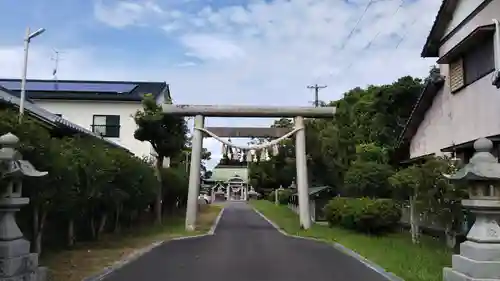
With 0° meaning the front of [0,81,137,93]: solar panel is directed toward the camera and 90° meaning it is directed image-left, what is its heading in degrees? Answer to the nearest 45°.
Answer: approximately 0°

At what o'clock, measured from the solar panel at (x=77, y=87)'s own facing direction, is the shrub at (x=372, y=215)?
The shrub is roughly at 11 o'clock from the solar panel.

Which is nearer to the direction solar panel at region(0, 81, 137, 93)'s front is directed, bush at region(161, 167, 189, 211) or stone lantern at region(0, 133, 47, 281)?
the stone lantern

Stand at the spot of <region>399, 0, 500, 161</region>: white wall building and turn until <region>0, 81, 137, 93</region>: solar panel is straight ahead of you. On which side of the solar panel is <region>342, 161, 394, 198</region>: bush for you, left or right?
right

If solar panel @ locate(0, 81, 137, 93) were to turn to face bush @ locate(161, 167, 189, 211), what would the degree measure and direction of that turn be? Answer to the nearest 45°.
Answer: approximately 45° to its left

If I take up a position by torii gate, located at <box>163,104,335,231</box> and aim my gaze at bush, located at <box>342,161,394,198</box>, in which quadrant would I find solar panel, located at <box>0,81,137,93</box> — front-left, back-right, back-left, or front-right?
back-left

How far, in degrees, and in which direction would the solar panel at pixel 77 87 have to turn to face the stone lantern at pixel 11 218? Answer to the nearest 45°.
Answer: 0° — it already faces it

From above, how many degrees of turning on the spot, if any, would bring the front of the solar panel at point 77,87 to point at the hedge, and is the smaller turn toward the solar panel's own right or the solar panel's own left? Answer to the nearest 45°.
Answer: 0° — it already faces it
